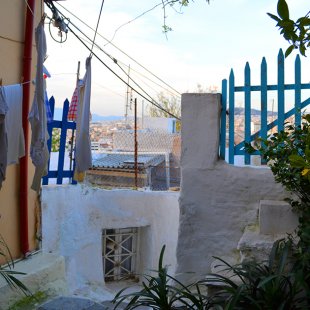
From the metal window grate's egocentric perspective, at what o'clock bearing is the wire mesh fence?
The wire mesh fence is roughly at 6 o'clock from the metal window grate.

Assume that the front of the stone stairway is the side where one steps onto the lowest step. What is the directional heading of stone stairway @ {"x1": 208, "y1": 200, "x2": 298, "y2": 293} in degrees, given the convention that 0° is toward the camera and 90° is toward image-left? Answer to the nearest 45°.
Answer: approximately 45°

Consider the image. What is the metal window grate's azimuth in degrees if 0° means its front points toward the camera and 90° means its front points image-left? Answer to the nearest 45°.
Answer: approximately 0°

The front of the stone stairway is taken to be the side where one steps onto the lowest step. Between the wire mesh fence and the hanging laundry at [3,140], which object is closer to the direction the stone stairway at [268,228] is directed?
the hanging laundry

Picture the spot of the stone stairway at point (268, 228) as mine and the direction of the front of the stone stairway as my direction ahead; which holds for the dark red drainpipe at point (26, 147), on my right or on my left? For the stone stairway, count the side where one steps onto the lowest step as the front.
on my right

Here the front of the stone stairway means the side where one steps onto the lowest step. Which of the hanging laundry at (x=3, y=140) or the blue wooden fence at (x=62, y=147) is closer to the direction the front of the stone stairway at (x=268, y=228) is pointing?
the hanging laundry

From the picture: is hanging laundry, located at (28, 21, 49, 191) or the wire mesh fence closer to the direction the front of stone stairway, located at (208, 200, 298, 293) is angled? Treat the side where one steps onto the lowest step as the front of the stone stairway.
the hanging laundry
